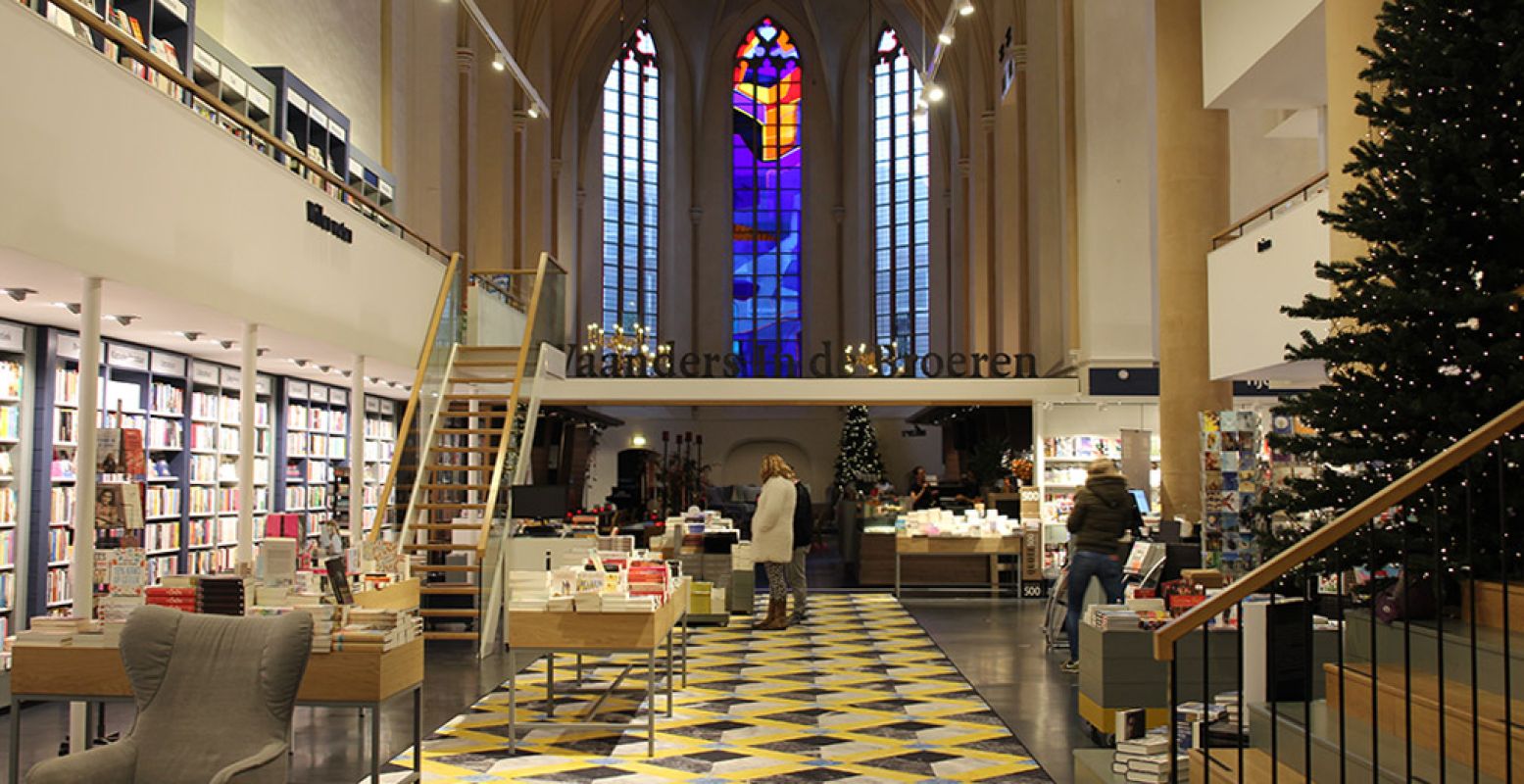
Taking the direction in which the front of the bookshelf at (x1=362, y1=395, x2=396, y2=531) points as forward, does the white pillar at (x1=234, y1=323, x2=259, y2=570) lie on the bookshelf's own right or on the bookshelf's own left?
on the bookshelf's own right

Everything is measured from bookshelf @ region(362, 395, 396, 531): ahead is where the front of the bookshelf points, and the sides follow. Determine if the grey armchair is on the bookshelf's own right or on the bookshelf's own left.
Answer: on the bookshelf's own right

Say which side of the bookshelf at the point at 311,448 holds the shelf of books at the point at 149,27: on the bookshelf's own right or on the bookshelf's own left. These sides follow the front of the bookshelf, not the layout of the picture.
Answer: on the bookshelf's own right

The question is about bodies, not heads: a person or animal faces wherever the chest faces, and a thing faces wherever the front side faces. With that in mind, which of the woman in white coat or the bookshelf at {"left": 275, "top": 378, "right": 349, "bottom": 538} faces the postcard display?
the bookshelf

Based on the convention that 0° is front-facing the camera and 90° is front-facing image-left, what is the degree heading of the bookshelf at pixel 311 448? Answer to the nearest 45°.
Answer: approximately 315°

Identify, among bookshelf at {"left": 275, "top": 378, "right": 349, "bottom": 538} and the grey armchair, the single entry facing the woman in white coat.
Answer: the bookshelf
